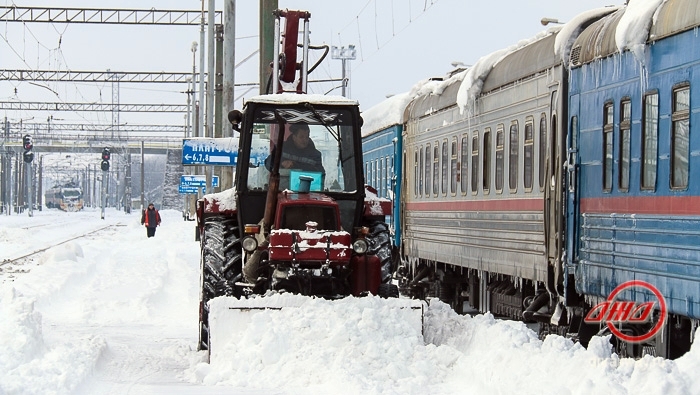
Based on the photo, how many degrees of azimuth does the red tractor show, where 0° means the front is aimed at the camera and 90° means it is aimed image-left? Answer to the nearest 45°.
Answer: approximately 0°

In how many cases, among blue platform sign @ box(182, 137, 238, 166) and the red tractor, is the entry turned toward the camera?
2

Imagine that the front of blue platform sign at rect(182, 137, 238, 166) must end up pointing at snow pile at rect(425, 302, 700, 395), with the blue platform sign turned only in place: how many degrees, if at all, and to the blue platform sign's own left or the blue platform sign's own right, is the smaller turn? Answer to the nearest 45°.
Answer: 0° — it already faces it

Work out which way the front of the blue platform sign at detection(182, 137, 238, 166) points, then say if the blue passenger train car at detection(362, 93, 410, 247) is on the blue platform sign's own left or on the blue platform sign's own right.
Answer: on the blue platform sign's own left

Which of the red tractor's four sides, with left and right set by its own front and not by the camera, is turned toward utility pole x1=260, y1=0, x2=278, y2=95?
back

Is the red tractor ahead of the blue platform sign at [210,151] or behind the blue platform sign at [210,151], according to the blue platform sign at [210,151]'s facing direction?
ahead
